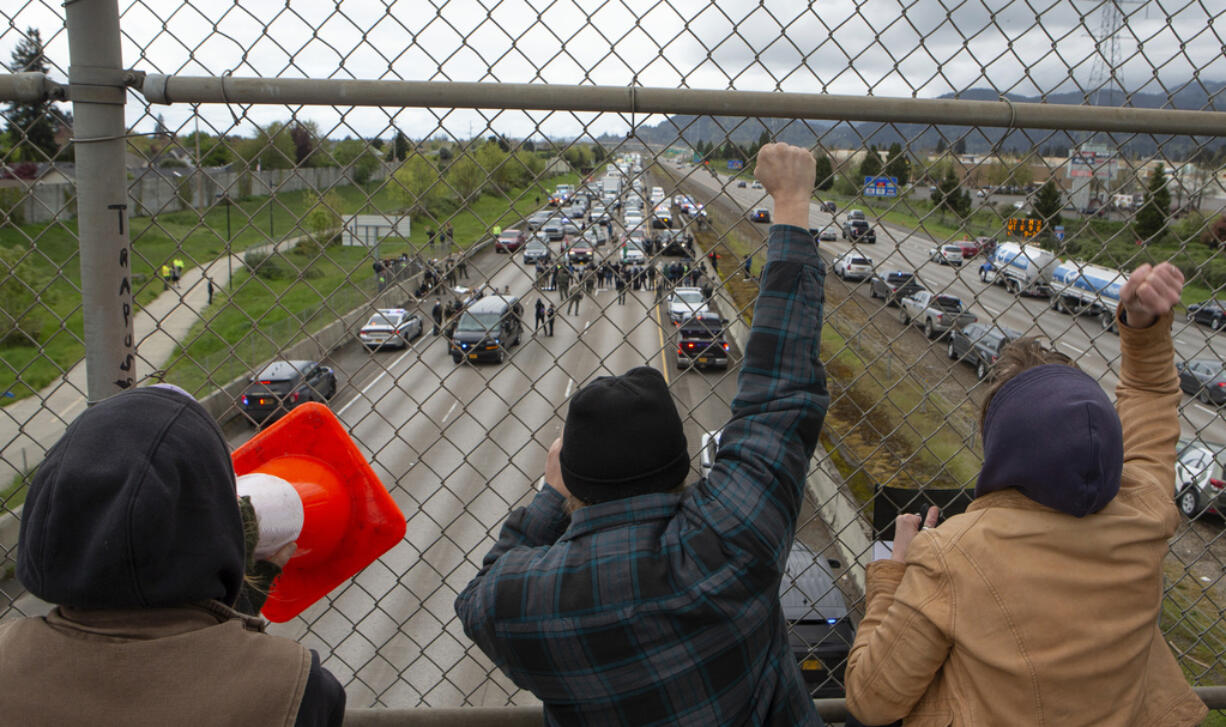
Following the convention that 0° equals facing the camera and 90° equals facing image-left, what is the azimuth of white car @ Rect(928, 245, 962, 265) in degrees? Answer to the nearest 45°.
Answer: approximately 135°

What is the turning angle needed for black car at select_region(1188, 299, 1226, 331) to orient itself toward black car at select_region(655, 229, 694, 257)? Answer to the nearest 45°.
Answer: approximately 90° to its left

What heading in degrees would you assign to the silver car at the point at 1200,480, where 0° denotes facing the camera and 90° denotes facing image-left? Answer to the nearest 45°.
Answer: approximately 135°

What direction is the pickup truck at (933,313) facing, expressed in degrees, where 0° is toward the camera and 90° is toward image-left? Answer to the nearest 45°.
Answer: approximately 135°

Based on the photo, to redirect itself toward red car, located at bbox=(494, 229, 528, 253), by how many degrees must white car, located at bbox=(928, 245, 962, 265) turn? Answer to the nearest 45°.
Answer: approximately 90° to its left

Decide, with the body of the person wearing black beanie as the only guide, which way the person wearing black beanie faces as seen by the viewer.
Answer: away from the camera

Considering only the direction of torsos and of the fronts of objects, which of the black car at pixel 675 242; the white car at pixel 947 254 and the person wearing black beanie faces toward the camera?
the black car

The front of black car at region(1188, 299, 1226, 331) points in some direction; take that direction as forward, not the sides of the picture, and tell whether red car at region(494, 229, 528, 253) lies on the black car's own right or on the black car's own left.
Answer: on the black car's own left

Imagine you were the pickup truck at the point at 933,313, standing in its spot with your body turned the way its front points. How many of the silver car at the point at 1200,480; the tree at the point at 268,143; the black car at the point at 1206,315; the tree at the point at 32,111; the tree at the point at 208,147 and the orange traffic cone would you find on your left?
4

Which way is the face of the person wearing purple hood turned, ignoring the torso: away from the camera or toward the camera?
away from the camera

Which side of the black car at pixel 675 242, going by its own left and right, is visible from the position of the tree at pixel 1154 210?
left

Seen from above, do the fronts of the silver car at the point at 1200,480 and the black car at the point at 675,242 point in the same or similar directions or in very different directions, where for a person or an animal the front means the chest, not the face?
very different directions

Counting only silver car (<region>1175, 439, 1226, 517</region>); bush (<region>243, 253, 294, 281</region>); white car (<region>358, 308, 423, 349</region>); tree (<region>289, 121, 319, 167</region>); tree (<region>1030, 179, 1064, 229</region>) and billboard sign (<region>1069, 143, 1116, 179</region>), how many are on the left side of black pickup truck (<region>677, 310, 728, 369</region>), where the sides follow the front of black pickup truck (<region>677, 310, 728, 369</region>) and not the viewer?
3
